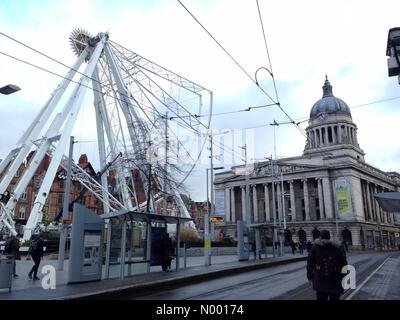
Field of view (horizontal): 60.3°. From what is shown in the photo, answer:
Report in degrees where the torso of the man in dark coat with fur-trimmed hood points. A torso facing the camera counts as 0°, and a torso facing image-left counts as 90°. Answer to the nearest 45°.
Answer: approximately 180°

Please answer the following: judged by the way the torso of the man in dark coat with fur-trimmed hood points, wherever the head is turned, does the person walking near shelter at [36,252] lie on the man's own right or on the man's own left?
on the man's own left

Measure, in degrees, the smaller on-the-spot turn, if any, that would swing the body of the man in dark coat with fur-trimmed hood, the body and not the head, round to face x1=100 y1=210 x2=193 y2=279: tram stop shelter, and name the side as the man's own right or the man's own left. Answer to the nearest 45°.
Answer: approximately 45° to the man's own left

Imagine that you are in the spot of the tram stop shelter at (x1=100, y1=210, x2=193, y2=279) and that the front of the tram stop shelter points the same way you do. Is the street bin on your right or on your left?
on your right

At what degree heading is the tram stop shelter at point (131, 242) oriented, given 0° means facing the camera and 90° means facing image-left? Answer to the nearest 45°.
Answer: approximately 315°

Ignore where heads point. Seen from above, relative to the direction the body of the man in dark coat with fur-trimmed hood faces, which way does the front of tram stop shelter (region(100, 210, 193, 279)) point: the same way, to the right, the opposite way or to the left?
to the right

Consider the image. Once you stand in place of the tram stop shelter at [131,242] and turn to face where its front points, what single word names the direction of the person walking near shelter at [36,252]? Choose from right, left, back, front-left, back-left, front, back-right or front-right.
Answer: back-right

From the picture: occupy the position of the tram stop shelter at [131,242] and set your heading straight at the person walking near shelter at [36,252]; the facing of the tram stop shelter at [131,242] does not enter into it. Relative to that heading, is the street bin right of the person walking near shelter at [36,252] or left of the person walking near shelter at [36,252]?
left

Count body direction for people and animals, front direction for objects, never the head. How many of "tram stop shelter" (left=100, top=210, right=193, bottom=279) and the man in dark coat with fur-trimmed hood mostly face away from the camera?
1

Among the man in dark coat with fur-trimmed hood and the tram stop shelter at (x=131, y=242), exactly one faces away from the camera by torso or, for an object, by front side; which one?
the man in dark coat with fur-trimmed hood
